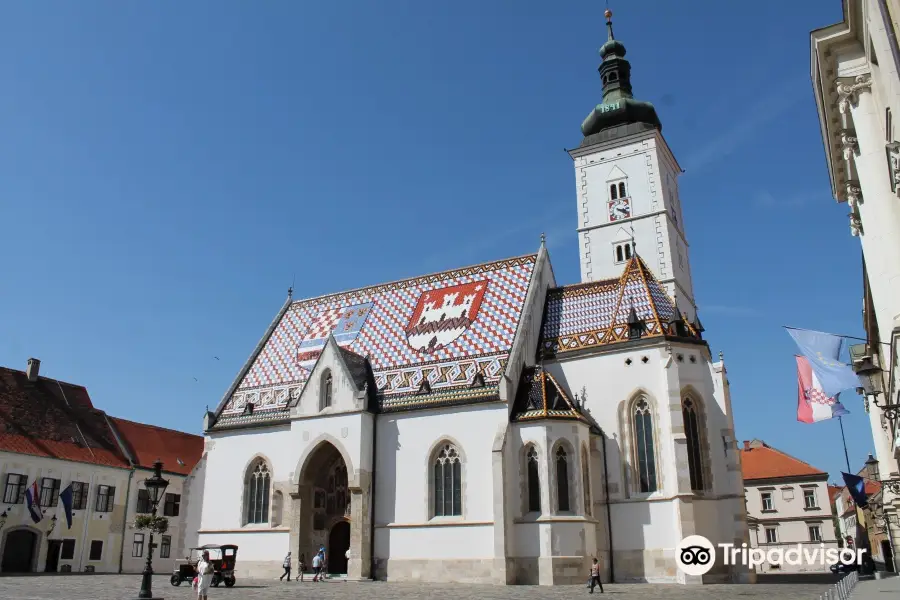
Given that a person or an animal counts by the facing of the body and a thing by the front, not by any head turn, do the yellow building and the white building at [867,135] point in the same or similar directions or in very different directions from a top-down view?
very different directions

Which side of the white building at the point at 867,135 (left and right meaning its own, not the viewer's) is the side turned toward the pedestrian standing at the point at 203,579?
front

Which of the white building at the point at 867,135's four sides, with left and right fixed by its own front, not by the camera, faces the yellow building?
front

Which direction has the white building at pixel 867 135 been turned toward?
to the viewer's left

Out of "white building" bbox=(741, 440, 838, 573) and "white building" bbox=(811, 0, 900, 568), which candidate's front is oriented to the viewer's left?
"white building" bbox=(811, 0, 900, 568)

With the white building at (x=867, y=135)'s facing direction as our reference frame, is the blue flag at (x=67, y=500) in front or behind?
in front

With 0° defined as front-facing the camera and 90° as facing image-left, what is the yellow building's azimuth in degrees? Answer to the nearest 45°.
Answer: approximately 315°

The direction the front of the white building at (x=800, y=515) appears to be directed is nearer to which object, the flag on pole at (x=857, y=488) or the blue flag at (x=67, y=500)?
the flag on pole

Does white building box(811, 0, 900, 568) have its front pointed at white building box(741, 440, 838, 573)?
no

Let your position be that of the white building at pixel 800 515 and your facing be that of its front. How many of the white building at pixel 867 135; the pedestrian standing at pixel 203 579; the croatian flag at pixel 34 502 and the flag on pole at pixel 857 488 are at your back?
0

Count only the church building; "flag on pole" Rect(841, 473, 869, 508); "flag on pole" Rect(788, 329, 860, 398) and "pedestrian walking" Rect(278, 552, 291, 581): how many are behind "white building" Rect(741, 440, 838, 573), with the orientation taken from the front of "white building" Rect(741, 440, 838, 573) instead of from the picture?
0

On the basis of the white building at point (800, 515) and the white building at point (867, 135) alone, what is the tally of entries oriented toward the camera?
1

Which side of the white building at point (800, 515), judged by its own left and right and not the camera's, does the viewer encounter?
front

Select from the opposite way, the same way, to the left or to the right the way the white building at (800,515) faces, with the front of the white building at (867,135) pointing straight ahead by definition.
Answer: to the left

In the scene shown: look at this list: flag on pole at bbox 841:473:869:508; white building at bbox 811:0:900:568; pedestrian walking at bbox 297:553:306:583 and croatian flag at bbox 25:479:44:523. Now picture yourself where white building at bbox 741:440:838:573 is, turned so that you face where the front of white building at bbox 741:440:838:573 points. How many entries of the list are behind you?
0

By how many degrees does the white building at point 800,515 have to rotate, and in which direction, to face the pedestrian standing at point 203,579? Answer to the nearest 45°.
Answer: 0° — it already faces them

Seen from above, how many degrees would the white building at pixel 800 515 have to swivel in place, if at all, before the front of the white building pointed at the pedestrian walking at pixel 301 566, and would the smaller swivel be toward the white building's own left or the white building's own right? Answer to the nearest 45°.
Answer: approximately 45° to the white building's own right
